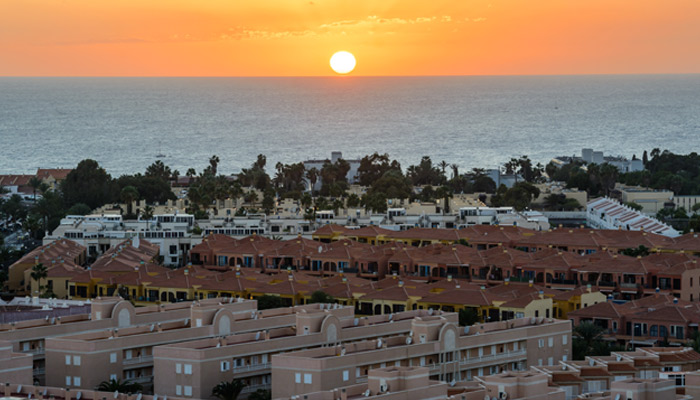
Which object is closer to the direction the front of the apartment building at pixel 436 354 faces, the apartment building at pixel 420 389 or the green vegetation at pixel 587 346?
the apartment building

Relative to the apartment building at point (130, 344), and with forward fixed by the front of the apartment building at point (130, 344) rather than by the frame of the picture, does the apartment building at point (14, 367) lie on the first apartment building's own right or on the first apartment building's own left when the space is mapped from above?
on the first apartment building's own right

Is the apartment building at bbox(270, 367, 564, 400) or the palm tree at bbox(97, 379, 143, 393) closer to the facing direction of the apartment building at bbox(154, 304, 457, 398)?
the apartment building

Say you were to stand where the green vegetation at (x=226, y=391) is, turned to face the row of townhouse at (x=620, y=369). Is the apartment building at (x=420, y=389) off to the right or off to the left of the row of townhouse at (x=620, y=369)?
right

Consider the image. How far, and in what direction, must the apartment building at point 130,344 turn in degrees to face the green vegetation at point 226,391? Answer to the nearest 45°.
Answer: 0° — it already faces it

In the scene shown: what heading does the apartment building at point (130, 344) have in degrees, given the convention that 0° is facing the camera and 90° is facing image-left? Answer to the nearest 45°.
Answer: approximately 315°
